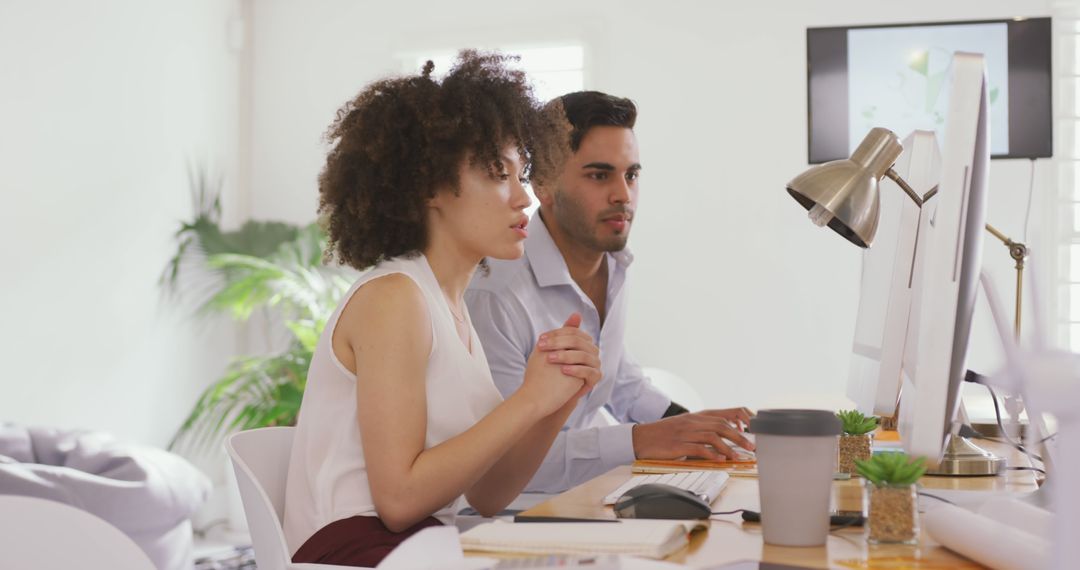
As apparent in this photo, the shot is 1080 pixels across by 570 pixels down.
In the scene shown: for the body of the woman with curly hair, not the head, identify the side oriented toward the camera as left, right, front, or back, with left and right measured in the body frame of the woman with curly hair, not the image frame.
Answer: right

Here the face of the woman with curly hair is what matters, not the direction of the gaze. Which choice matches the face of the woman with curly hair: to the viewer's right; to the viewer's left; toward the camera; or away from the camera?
to the viewer's right

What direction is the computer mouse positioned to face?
to the viewer's right

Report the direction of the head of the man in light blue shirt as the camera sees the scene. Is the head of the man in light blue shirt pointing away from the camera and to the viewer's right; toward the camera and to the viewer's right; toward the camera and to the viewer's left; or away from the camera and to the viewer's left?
toward the camera and to the viewer's right

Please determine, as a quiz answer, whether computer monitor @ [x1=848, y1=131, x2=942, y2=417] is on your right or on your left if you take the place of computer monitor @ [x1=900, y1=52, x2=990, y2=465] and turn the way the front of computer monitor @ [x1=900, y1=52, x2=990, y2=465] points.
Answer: on your right

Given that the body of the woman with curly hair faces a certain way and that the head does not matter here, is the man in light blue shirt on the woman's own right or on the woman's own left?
on the woman's own left

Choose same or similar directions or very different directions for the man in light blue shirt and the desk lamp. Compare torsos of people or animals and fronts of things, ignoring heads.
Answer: very different directions

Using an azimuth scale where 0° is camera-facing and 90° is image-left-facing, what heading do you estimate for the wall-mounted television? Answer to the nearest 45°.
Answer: approximately 0°

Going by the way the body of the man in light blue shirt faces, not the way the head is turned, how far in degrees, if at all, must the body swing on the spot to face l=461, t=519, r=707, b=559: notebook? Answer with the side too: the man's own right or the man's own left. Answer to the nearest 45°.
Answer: approximately 45° to the man's own right

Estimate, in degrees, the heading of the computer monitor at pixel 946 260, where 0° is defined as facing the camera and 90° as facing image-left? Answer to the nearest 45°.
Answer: approximately 90°

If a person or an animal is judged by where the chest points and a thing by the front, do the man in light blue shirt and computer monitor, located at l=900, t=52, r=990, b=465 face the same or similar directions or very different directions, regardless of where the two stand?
very different directions
